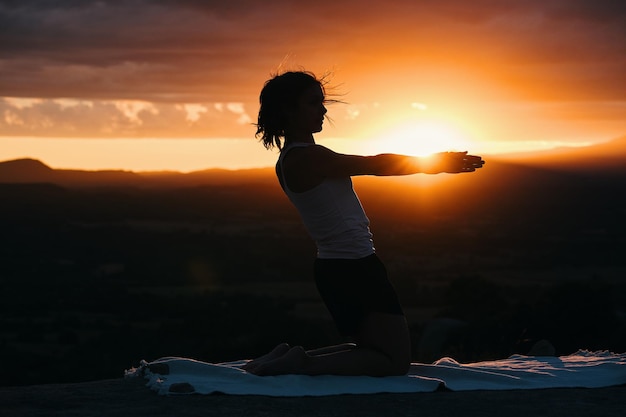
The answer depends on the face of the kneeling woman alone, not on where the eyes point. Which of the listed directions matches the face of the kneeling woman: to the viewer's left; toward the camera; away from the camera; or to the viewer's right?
to the viewer's right

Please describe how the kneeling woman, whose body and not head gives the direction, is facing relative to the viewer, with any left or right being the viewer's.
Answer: facing to the right of the viewer
